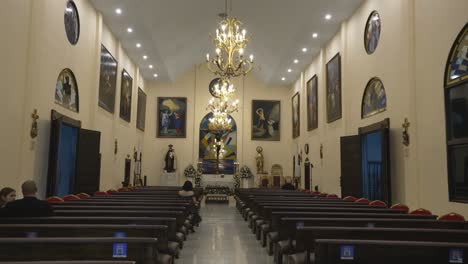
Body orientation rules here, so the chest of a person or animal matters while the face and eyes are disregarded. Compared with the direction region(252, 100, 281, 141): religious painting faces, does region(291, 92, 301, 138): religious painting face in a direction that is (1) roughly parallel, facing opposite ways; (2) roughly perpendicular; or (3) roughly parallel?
roughly perpendicular

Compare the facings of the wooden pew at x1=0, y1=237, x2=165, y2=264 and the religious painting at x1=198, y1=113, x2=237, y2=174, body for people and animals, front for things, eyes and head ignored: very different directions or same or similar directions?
very different directions

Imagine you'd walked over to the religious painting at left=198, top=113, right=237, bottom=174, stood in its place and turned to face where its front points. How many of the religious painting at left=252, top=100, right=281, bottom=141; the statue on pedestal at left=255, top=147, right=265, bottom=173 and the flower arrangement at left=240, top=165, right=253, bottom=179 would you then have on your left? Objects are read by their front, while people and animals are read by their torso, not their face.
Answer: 3

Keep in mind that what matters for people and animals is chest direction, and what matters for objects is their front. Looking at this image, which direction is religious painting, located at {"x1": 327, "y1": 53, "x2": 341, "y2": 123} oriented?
to the viewer's left

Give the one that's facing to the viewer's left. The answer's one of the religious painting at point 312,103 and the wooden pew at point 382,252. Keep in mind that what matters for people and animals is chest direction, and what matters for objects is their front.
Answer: the religious painting

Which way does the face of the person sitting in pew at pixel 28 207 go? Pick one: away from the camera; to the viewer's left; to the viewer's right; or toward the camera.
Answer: away from the camera

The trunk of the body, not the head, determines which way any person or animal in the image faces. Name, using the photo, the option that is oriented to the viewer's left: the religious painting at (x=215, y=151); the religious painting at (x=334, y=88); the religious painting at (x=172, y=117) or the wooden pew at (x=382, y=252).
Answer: the religious painting at (x=334, y=88)

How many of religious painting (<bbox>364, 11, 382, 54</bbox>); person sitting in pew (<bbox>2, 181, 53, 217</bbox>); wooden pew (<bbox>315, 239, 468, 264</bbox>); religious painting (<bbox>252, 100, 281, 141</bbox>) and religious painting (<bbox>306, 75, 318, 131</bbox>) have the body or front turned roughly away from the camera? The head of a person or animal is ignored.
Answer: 2

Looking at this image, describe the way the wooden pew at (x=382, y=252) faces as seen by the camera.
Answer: facing away from the viewer

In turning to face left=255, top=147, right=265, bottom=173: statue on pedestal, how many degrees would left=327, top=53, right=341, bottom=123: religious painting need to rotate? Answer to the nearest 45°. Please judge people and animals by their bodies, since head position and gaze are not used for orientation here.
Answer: approximately 45° to its right

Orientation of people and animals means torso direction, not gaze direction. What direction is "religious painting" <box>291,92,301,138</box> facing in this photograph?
to the viewer's left

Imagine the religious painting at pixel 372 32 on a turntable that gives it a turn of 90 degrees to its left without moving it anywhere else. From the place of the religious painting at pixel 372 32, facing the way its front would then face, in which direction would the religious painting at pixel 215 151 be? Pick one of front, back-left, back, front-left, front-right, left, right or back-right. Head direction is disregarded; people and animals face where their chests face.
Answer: back

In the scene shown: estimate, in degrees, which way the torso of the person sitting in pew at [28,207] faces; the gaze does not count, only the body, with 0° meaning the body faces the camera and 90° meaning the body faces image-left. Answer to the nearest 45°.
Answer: approximately 180°
